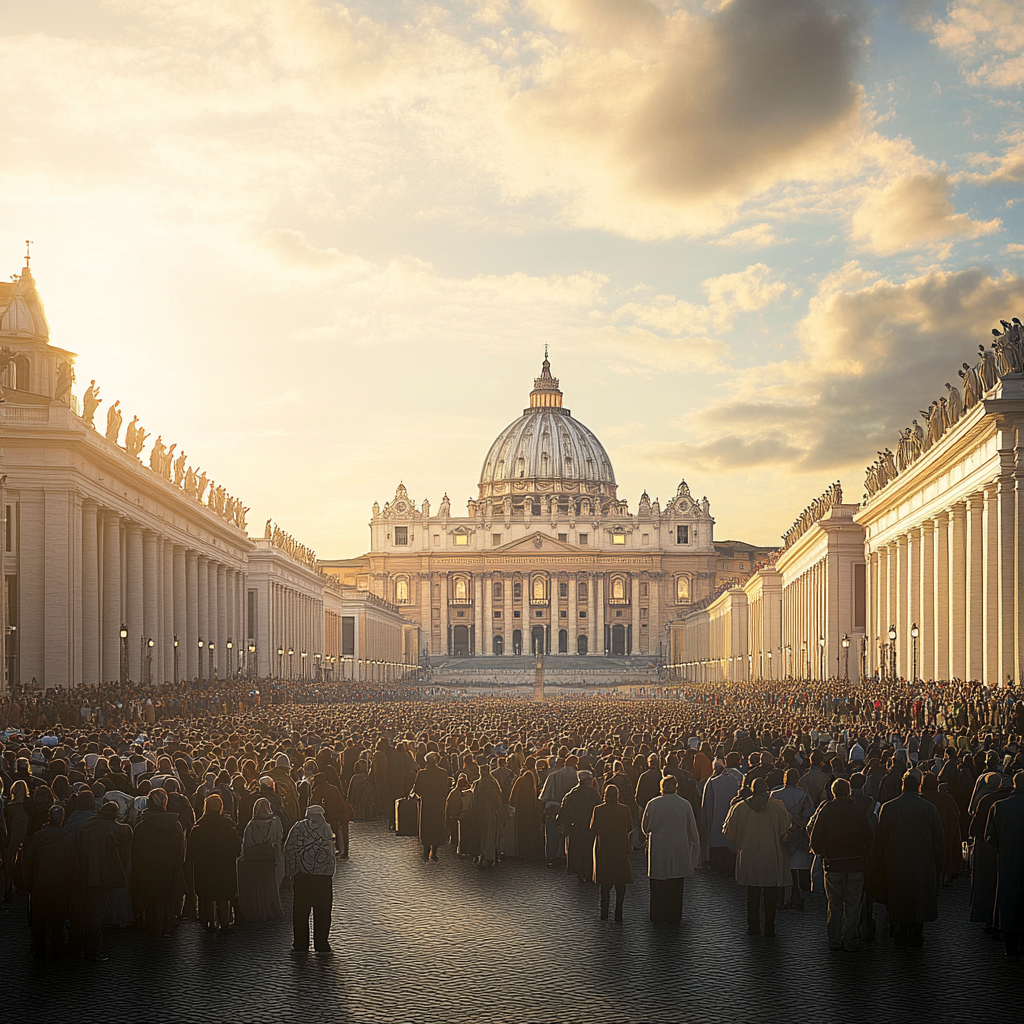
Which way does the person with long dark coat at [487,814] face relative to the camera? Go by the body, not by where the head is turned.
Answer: away from the camera

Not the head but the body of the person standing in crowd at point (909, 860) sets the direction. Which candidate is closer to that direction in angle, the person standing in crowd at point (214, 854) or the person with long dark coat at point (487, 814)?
the person with long dark coat

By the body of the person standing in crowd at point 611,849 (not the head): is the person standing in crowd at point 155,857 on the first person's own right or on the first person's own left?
on the first person's own left

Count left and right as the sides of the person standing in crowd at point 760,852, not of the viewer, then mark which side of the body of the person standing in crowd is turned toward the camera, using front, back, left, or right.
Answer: back

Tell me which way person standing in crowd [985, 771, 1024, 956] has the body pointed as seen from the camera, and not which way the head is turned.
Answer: away from the camera

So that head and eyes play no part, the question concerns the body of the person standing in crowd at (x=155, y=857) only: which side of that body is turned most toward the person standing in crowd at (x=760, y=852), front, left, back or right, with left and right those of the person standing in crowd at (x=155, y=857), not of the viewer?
right

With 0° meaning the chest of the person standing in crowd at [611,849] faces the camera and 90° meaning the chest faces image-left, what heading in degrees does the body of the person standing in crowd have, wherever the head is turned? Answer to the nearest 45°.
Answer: approximately 180°

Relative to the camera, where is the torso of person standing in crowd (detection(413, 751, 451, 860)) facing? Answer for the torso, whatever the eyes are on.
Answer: away from the camera

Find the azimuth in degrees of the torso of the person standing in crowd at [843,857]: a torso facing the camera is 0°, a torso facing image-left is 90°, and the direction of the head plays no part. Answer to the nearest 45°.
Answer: approximately 180°

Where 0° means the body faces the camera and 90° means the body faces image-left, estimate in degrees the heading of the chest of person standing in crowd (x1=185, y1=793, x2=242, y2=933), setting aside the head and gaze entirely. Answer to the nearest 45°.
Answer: approximately 180°

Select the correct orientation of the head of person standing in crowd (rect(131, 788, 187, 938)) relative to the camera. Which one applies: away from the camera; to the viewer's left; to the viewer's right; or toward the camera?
away from the camera
